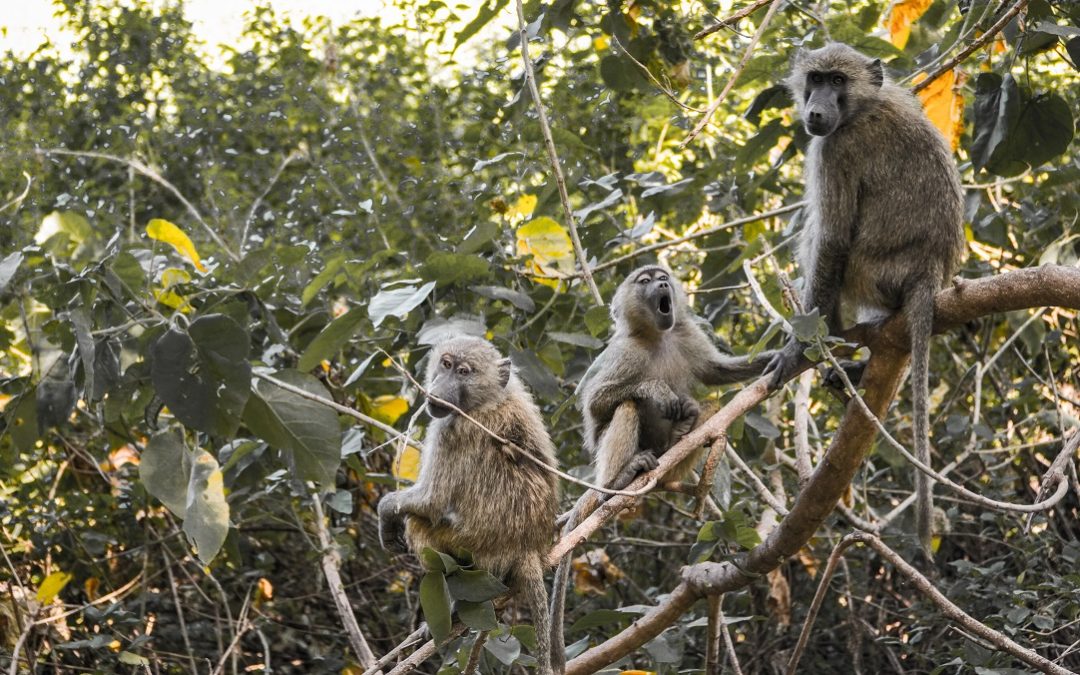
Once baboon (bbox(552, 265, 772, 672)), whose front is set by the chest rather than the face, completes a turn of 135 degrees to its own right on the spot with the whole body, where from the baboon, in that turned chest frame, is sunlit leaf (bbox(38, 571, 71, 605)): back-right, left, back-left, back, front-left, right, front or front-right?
front

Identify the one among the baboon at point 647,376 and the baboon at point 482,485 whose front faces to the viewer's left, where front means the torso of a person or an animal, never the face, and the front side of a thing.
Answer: the baboon at point 482,485

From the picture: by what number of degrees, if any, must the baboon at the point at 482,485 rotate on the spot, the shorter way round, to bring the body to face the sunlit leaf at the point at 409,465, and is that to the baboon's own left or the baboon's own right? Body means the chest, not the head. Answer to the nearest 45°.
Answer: approximately 90° to the baboon's own right

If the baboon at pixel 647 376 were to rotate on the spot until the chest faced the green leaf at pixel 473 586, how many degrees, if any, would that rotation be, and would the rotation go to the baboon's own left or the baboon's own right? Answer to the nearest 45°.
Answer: approximately 45° to the baboon's own right
